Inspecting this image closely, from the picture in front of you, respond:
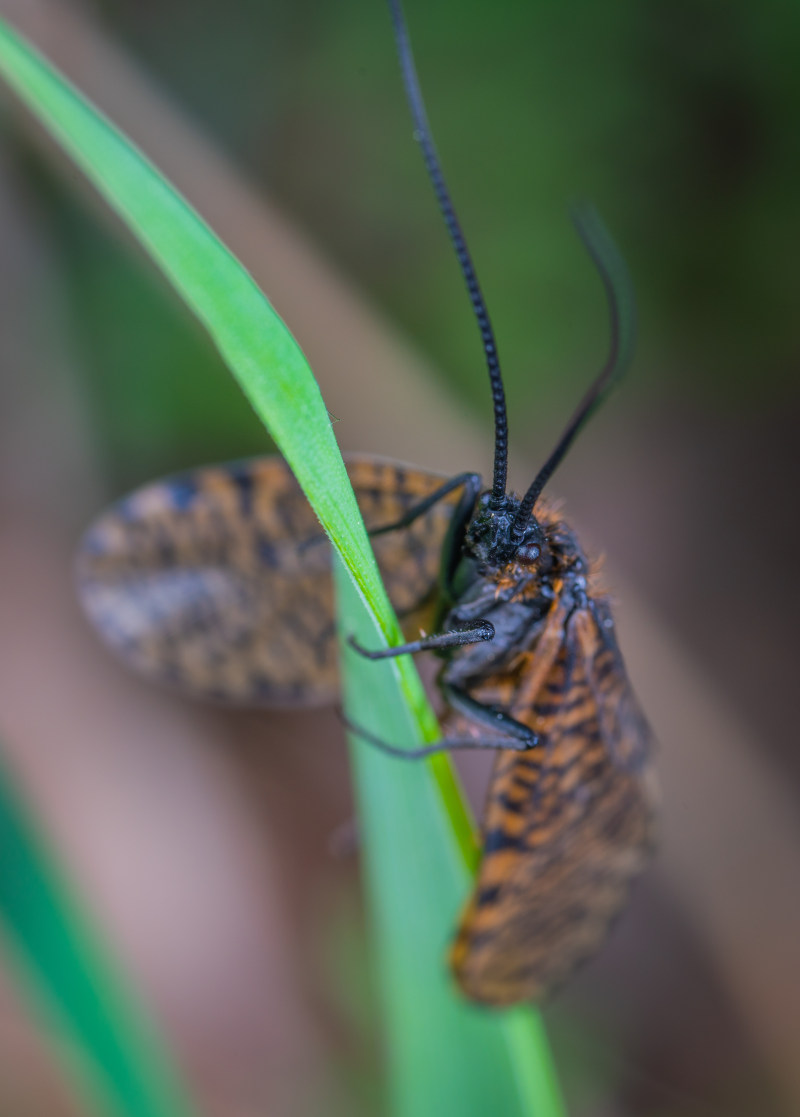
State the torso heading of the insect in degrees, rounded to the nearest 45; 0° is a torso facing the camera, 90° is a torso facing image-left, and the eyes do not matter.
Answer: approximately 45°

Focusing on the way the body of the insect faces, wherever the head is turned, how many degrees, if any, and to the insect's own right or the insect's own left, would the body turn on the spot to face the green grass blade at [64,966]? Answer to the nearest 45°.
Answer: approximately 45° to the insect's own right
